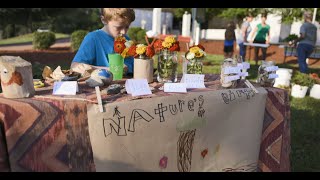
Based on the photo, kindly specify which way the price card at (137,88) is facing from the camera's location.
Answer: facing the viewer

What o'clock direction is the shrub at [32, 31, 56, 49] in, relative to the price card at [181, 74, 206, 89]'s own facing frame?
The shrub is roughly at 5 o'clock from the price card.

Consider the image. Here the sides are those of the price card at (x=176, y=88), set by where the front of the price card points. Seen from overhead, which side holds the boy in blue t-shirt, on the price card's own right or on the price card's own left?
on the price card's own right

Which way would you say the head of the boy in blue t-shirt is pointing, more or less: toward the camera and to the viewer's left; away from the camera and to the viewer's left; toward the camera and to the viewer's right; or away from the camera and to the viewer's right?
toward the camera and to the viewer's right

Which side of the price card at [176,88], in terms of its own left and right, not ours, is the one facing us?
front

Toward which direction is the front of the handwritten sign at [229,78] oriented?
toward the camera

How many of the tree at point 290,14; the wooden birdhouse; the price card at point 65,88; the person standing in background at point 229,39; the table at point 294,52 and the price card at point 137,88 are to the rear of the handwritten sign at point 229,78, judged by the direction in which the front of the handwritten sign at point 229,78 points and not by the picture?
3

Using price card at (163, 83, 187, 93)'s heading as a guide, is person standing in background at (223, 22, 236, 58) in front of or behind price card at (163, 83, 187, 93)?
behind

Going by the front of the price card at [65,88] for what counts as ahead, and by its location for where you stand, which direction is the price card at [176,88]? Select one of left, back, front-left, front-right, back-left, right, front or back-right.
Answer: left

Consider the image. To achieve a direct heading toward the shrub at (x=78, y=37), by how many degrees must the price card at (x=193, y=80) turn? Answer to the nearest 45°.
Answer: approximately 135° to its right

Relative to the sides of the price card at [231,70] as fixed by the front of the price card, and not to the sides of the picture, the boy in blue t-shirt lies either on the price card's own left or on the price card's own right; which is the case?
on the price card's own right

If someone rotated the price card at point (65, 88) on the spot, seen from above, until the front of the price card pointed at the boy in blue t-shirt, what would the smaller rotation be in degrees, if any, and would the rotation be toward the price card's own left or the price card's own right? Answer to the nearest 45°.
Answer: approximately 135° to the price card's own left

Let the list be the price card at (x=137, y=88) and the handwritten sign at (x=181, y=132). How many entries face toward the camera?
2
